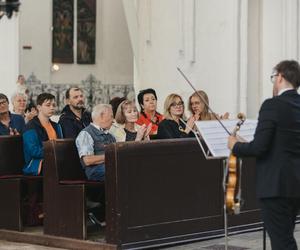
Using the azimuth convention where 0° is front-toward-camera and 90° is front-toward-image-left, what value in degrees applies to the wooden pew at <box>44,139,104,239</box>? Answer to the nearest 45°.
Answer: approximately 315°

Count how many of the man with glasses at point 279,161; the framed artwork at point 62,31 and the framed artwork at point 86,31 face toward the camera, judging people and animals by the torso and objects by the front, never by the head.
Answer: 2

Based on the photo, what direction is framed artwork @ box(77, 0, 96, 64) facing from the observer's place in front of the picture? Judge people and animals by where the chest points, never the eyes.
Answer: facing the viewer

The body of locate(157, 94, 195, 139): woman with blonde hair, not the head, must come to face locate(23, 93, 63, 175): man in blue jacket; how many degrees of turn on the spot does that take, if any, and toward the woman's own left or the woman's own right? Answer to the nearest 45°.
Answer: approximately 135° to the woman's own right

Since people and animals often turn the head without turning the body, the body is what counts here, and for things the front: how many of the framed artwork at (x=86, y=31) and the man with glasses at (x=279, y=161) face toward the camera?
1

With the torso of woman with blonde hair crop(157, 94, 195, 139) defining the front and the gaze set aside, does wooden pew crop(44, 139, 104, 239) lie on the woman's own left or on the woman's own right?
on the woman's own right

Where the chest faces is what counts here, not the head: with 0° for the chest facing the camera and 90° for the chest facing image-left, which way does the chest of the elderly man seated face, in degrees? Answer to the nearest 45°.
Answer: approximately 315°

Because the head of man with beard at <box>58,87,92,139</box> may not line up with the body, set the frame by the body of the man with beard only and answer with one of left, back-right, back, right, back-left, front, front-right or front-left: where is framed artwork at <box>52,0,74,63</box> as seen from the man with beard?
back-left

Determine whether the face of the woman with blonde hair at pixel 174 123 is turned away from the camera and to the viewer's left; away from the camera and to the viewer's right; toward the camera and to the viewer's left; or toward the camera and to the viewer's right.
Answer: toward the camera and to the viewer's right

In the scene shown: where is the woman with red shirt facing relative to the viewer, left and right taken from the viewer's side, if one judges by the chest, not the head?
facing the viewer and to the right of the viewer

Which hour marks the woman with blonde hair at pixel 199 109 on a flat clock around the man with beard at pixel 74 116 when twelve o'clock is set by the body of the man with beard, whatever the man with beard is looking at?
The woman with blonde hair is roughly at 10 o'clock from the man with beard.

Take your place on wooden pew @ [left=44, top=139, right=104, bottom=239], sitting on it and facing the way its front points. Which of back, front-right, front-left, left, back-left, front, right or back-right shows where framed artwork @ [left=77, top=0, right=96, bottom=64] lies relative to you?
back-left
